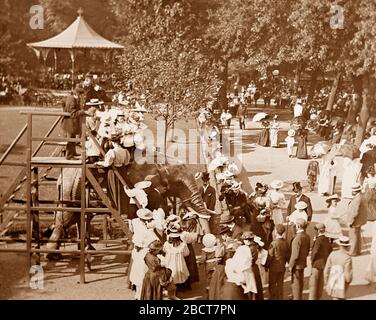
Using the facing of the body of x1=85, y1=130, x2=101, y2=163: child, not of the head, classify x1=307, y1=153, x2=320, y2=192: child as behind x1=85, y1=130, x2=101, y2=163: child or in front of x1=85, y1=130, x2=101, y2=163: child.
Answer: in front

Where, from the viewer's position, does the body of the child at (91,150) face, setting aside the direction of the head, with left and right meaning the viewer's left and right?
facing to the right of the viewer

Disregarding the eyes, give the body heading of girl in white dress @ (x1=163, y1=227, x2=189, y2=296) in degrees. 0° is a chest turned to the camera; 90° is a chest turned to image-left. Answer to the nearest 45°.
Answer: approximately 180°

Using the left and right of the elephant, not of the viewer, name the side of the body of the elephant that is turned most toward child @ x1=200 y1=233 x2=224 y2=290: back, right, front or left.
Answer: right

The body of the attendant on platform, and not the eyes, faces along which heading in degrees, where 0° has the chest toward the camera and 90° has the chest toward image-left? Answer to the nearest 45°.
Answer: approximately 270°

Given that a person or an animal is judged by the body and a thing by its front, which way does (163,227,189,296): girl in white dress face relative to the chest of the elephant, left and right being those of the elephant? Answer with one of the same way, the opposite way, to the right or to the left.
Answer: to the left

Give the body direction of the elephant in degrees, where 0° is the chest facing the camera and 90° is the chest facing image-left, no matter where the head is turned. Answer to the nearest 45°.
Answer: approximately 270°

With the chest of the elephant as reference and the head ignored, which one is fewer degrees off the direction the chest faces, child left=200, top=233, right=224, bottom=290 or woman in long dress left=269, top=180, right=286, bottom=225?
the woman in long dress

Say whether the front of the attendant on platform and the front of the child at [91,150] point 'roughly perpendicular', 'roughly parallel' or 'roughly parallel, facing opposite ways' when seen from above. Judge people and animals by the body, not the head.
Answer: roughly parallel

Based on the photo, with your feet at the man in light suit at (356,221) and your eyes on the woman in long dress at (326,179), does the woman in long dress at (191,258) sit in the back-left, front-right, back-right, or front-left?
back-left
